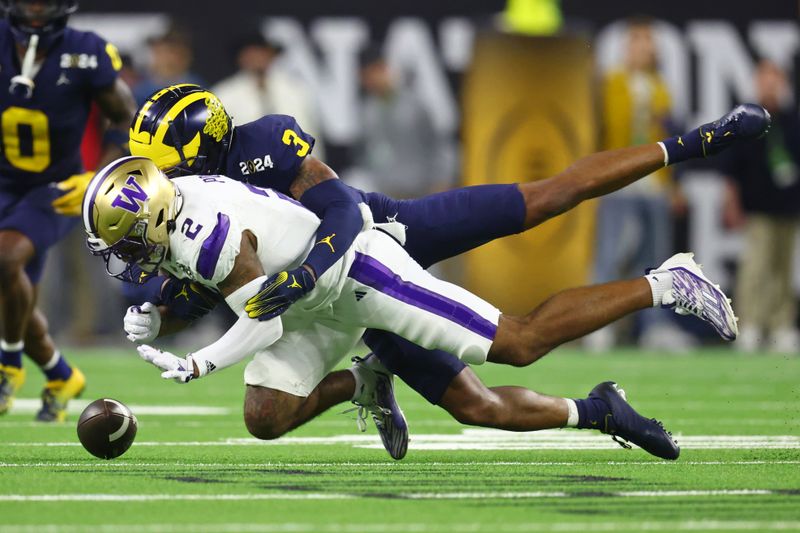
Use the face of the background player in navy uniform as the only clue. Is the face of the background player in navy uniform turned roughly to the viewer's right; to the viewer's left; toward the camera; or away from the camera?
toward the camera

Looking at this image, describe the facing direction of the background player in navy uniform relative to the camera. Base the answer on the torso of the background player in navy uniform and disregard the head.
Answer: toward the camera

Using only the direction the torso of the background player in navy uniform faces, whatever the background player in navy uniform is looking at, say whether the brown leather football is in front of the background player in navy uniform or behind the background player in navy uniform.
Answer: in front
